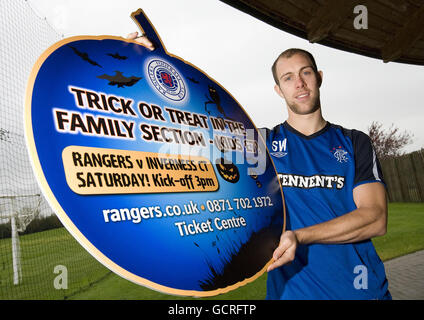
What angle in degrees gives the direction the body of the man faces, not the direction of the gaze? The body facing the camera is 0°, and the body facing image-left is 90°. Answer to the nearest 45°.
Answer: approximately 0°
